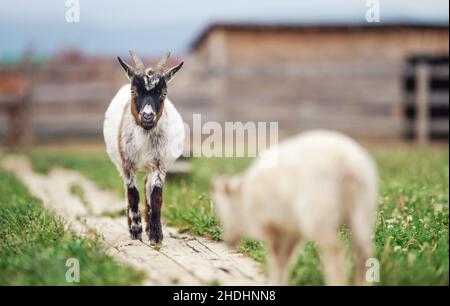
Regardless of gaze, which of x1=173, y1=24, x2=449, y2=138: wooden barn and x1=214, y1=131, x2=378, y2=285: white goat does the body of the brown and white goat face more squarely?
the white goat

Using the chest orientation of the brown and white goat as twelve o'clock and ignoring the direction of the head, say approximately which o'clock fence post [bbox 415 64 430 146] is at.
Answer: The fence post is roughly at 7 o'clock from the brown and white goat.

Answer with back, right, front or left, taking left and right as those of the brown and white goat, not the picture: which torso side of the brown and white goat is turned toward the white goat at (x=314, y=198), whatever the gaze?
front

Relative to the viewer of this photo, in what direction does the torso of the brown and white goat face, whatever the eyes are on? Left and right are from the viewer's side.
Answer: facing the viewer

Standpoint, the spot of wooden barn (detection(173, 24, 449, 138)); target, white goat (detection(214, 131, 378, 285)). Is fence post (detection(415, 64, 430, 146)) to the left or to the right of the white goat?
left

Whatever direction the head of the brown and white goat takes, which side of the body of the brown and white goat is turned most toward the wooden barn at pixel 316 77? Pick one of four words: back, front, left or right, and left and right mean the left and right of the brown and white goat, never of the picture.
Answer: back

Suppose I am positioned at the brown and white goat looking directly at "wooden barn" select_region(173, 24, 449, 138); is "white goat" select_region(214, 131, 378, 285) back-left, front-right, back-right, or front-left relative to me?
back-right
